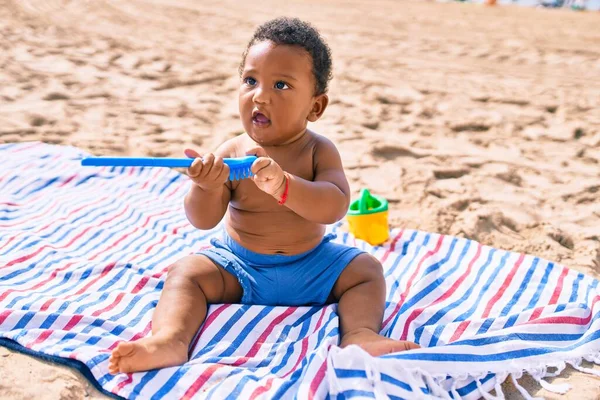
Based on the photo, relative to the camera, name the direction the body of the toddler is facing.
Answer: toward the camera

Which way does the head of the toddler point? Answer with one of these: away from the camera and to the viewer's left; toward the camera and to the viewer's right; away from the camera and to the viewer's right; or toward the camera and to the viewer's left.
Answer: toward the camera and to the viewer's left

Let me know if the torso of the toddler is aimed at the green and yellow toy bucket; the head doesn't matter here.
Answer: no
